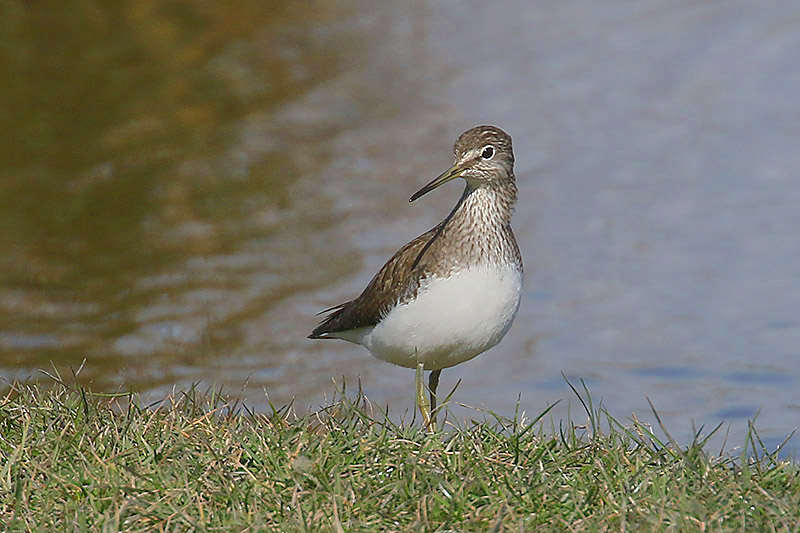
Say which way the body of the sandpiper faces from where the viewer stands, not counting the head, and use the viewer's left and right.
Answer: facing the viewer and to the right of the viewer
